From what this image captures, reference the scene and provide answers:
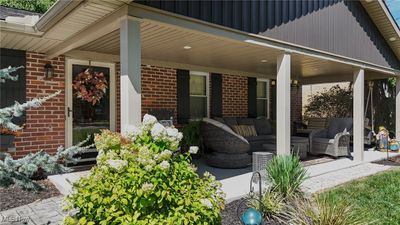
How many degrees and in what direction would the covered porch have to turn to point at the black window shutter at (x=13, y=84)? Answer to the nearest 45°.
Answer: approximately 135° to its right

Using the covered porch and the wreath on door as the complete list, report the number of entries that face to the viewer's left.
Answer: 0

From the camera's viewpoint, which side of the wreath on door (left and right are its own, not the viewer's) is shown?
front

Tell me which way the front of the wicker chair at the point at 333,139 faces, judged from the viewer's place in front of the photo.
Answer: facing the viewer and to the left of the viewer

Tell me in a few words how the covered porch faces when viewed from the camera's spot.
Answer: facing the viewer and to the right of the viewer

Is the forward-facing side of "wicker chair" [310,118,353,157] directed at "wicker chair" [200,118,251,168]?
yes

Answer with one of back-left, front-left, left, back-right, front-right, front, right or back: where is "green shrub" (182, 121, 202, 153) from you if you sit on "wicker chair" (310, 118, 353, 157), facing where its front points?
front

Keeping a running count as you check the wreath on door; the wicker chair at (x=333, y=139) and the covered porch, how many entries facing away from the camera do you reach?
0

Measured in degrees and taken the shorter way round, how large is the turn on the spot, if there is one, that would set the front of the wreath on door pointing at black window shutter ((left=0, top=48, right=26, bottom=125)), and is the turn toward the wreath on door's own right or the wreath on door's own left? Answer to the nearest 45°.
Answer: approximately 90° to the wreath on door's own right

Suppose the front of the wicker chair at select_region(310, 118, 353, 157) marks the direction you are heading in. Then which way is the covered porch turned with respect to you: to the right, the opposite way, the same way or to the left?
to the left

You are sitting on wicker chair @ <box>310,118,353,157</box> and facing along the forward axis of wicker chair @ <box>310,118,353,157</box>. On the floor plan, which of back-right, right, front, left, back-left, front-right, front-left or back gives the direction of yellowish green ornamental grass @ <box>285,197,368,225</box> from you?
front-left

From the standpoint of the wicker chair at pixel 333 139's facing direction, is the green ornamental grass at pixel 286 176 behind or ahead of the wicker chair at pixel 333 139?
ahead

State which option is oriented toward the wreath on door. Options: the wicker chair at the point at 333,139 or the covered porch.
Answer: the wicker chair

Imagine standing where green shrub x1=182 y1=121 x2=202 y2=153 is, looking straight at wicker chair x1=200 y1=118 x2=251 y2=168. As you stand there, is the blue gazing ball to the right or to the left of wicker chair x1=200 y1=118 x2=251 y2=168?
right

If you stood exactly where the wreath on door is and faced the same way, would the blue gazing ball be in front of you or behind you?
in front

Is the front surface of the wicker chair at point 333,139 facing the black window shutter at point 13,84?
yes

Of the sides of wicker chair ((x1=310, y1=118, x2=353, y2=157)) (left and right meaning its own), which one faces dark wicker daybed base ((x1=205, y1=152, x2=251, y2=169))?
front

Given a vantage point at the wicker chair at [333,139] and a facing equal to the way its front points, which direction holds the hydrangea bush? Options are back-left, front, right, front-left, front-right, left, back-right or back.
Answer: front-left

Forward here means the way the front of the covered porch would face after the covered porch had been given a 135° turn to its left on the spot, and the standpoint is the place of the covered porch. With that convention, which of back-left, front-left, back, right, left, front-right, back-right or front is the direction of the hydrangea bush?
back
